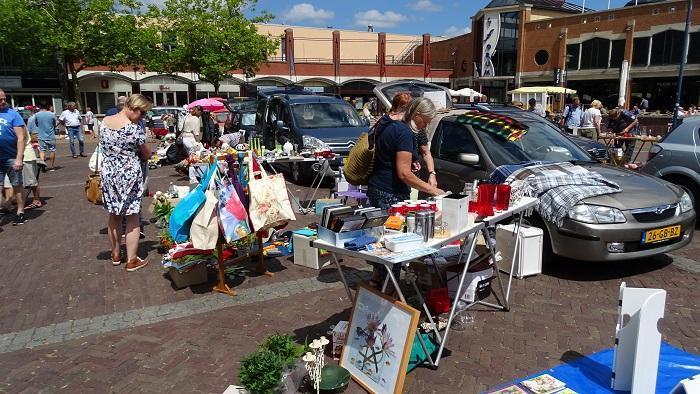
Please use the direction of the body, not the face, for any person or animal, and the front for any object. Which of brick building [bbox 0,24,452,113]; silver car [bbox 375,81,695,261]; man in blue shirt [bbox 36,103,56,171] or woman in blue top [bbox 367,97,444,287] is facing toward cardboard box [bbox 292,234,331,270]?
the brick building

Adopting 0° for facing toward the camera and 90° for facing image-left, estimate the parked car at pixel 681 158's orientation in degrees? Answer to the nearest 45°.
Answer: approximately 270°

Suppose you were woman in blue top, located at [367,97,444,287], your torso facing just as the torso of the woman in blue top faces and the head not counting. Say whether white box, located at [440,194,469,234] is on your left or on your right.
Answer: on your right

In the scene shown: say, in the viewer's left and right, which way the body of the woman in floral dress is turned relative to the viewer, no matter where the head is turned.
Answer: facing away from the viewer and to the right of the viewer

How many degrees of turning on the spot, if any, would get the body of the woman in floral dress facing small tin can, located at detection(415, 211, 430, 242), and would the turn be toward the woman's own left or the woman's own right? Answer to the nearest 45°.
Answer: approximately 90° to the woman's own right

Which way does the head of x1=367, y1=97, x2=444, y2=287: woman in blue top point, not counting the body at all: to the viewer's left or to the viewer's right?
to the viewer's right

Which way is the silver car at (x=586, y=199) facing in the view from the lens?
facing the viewer and to the right of the viewer

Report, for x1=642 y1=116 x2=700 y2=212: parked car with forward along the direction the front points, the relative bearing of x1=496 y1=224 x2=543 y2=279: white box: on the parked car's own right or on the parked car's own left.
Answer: on the parked car's own right

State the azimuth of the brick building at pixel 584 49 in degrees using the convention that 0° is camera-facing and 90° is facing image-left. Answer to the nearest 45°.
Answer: approximately 45°

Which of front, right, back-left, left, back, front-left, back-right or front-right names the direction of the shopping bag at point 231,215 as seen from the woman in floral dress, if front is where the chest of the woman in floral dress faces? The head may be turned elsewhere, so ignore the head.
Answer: right

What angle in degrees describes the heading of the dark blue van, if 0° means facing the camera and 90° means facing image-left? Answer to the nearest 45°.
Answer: approximately 315°

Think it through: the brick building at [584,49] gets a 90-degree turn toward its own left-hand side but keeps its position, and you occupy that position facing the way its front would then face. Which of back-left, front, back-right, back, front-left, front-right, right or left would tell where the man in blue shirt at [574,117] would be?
front-right

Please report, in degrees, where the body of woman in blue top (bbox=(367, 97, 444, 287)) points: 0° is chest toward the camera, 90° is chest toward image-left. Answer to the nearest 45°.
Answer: approximately 270°

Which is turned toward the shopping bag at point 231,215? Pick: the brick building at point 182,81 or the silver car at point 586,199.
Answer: the brick building
